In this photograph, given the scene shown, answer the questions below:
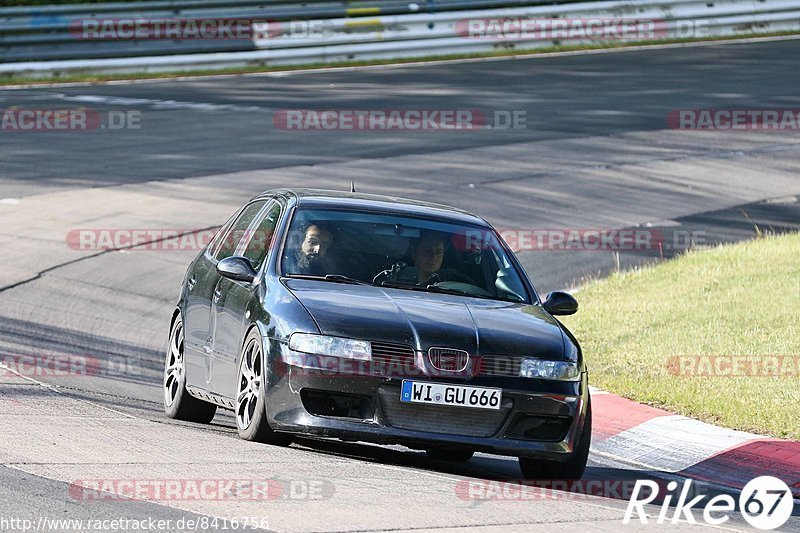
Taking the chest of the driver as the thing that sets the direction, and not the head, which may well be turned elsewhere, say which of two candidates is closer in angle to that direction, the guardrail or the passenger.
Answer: the passenger

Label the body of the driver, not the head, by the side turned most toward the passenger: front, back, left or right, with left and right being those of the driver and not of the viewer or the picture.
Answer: right

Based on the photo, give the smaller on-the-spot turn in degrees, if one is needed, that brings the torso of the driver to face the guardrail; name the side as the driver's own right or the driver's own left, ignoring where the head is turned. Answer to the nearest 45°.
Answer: approximately 180°

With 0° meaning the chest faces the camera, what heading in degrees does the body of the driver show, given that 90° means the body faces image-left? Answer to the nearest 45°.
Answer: approximately 0°
